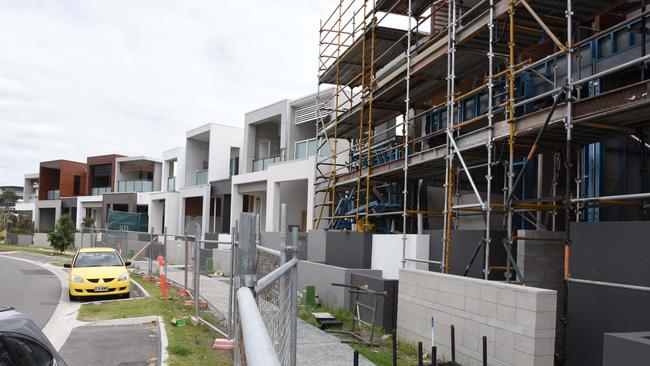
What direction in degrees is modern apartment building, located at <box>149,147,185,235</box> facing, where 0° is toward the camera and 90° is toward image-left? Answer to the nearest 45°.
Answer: approximately 45°

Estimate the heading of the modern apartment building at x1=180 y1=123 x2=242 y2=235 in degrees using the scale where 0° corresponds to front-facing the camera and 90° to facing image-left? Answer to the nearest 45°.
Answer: approximately 45°

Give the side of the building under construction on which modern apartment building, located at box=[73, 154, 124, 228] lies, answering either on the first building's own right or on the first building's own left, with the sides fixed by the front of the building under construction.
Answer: on the first building's own right

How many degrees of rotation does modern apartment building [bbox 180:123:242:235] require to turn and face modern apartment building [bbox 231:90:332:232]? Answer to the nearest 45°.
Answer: approximately 45° to its left

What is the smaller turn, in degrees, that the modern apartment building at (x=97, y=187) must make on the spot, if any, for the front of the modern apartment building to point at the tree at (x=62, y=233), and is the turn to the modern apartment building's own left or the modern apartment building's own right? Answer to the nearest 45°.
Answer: approximately 45° to the modern apartment building's own left

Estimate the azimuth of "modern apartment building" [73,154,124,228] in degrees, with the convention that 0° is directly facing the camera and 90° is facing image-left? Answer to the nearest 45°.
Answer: approximately 45°

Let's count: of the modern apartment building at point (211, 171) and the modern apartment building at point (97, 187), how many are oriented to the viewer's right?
0
